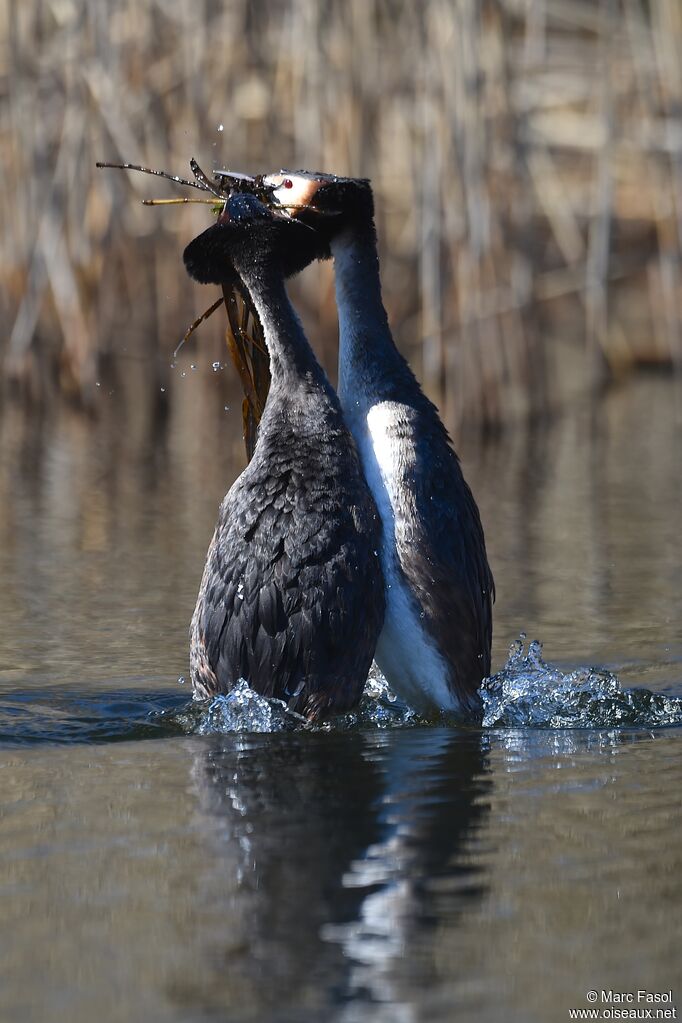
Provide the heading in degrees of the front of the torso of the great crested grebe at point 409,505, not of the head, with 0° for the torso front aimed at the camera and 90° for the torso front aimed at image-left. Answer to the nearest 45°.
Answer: approximately 90°

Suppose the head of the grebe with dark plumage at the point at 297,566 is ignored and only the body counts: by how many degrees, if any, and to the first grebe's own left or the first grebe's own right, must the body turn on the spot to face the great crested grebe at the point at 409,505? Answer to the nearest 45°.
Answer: approximately 45° to the first grebe's own right

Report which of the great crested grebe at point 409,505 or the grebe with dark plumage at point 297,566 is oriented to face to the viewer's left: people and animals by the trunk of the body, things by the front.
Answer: the great crested grebe

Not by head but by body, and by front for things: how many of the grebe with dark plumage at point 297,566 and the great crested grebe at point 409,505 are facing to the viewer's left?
1

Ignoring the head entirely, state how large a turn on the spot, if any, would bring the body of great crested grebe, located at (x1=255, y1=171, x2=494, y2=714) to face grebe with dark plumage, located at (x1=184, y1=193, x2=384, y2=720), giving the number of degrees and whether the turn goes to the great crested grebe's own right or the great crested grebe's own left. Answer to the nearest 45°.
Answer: approximately 45° to the great crested grebe's own left

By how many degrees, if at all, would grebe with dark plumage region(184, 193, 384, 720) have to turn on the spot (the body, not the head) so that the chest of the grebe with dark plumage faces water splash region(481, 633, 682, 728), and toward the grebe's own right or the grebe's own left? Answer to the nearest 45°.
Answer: approximately 90° to the grebe's own right

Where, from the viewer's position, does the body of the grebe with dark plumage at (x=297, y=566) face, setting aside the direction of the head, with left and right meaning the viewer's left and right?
facing away from the viewer
